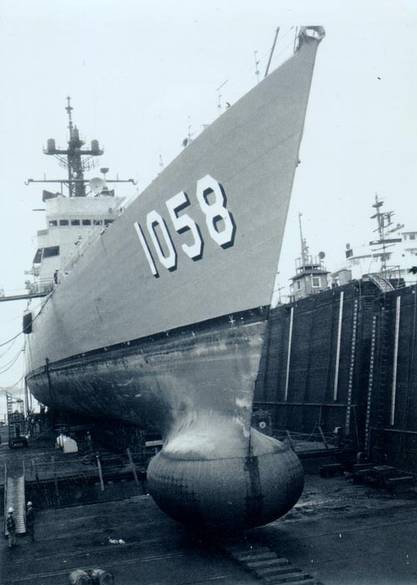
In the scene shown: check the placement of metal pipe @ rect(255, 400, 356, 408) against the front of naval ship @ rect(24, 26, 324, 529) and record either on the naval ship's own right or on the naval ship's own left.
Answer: on the naval ship's own left

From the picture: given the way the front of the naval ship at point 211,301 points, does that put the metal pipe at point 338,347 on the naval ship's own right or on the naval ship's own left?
on the naval ship's own left

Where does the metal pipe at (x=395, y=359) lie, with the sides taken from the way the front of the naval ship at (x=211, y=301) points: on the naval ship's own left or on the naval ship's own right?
on the naval ship's own left

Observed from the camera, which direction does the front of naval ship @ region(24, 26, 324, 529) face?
facing the viewer and to the right of the viewer

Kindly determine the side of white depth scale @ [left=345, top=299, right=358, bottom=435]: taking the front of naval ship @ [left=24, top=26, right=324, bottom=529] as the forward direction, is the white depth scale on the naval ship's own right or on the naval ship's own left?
on the naval ship's own left
